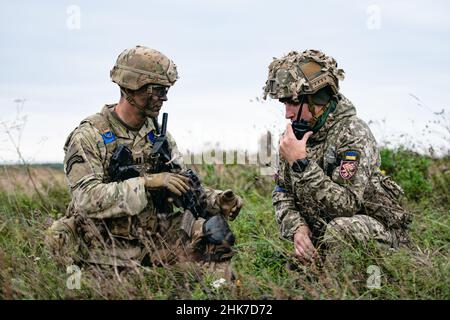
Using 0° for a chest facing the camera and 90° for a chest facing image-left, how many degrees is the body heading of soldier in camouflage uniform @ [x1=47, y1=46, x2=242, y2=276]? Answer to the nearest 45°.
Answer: approximately 315°

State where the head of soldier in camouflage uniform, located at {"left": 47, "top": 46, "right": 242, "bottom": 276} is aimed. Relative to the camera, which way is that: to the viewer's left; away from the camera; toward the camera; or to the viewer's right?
to the viewer's right

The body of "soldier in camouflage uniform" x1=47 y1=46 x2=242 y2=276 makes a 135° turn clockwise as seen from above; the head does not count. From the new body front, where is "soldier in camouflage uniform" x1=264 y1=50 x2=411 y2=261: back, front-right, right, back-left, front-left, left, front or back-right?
back
